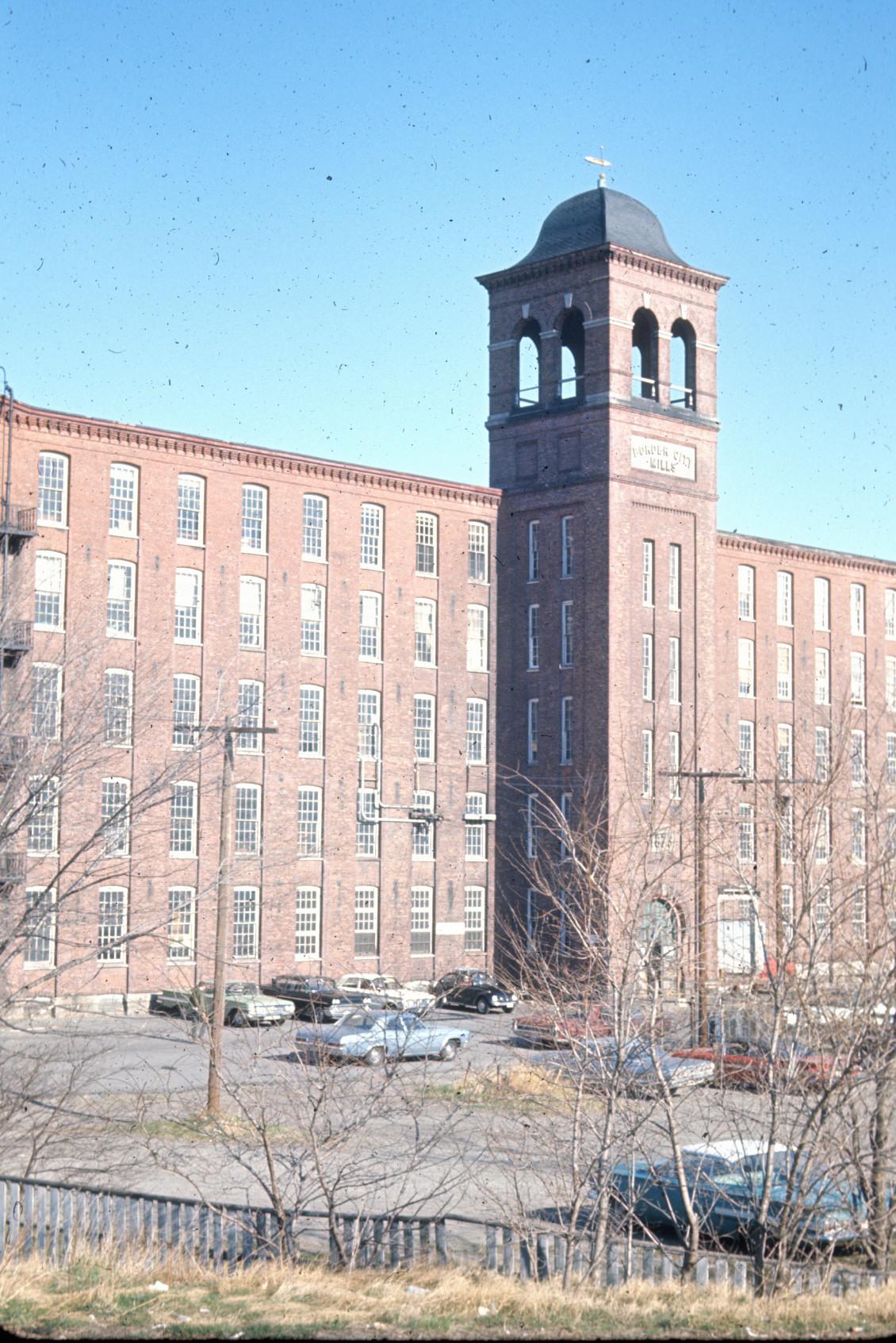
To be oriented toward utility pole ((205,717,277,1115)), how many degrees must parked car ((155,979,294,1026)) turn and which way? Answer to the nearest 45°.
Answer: approximately 45° to its right

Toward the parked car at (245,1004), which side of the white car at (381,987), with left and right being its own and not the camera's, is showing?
right

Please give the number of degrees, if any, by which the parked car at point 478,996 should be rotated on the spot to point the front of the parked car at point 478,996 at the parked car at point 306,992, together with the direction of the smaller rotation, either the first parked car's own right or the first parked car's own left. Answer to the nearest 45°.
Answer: approximately 90° to the first parked car's own right

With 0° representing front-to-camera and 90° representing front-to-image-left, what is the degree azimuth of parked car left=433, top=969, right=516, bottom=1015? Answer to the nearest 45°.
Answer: approximately 315°

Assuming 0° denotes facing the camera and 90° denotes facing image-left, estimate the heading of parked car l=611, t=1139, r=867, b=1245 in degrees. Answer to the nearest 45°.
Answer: approximately 315°
